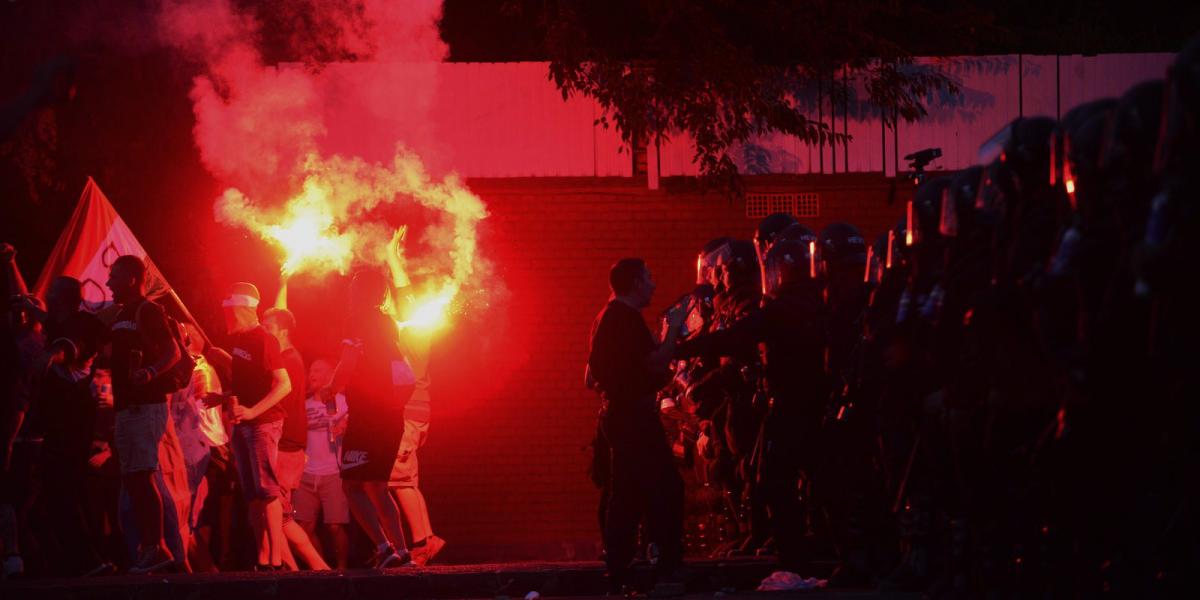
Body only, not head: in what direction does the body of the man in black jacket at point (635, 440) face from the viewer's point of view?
to the viewer's right

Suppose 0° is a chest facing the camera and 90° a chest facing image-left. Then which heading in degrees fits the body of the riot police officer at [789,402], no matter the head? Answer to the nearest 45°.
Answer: approximately 90°

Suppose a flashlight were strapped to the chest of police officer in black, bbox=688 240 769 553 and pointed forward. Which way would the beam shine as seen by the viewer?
to the viewer's left

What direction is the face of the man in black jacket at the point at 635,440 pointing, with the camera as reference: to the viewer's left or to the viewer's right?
to the viewer's right

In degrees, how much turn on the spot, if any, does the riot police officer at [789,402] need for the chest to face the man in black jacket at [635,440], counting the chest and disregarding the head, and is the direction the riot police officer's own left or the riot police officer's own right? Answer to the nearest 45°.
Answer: approximately 45° to the riot police officer's own left

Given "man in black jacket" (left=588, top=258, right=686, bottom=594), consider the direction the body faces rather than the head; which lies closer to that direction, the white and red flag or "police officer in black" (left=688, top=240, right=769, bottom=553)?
the police officer in black

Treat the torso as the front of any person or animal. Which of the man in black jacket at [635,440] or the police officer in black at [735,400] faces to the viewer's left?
the police officer in black

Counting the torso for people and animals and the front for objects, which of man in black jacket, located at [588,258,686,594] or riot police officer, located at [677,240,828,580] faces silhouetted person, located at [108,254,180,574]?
the riot police officer
